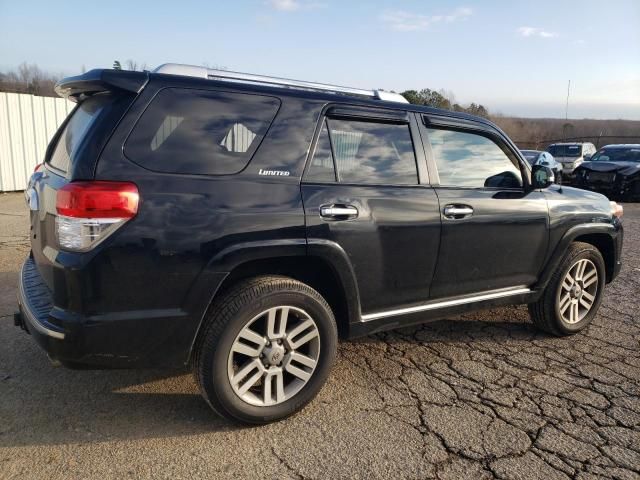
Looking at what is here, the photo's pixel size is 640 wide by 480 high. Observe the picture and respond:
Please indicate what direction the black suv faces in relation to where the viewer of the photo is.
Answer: facing away from the viewer and to the right of the viewer

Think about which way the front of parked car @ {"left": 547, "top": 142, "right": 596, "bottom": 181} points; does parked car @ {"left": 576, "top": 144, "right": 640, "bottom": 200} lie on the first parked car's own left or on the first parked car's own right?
on the first parked car's own left

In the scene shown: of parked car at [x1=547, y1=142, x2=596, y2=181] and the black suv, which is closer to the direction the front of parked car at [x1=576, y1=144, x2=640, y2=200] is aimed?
the black suv

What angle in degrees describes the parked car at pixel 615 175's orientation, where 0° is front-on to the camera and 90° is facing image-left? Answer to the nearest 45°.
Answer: approximately 45°

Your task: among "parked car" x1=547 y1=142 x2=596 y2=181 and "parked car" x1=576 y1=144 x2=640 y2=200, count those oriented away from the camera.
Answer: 0

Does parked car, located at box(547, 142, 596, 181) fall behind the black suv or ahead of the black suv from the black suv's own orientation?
ahead

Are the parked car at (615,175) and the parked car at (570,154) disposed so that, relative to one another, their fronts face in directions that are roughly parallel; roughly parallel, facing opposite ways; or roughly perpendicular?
roughly parallel

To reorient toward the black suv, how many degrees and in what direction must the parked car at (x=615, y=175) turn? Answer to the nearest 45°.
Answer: approximately 45° to its left

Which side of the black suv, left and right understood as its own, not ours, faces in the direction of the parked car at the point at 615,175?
front

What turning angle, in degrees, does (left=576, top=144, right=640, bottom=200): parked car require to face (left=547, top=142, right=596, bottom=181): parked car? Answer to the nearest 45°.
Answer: approximately 135° to its right

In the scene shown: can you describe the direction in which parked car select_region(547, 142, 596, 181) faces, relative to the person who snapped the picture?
facing the viewer and to the left of the viewer

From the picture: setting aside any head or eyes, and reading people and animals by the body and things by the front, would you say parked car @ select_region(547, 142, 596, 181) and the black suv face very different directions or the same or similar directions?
very different directions
